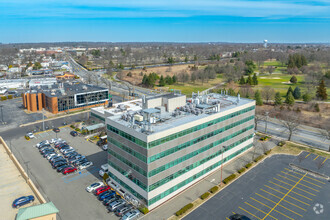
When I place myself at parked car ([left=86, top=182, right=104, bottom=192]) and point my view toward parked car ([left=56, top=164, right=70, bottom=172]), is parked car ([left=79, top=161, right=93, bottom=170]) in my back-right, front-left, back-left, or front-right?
front-right

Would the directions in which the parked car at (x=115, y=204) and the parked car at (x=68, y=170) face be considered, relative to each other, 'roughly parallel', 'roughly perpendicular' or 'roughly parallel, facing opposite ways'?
roughly parallel

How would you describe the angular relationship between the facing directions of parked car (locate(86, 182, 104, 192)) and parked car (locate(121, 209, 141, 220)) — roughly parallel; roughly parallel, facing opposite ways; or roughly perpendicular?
roughly parallel

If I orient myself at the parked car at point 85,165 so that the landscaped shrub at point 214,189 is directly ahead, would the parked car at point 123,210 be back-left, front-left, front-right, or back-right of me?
front-right

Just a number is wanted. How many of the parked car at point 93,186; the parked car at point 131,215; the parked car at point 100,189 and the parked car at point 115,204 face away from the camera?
0

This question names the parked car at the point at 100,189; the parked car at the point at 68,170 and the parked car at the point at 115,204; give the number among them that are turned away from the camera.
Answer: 0
